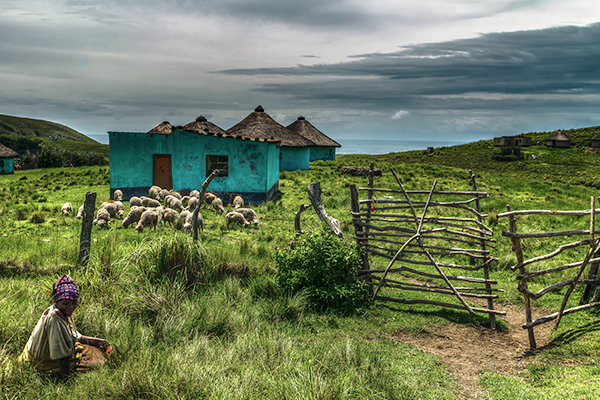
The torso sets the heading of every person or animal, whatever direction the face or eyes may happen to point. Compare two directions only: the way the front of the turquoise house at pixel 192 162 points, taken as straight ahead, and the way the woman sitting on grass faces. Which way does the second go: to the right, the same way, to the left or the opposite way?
to the left

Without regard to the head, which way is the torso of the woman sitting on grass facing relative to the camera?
to the viewer's right

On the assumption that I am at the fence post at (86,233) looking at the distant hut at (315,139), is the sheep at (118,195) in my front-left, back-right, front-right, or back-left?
front-left

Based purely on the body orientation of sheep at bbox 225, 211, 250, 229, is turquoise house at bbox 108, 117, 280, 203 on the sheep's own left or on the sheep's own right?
on the sheep's own left

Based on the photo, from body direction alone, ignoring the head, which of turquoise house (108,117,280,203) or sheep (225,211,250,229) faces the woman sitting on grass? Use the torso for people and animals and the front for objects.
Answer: the turquoise house

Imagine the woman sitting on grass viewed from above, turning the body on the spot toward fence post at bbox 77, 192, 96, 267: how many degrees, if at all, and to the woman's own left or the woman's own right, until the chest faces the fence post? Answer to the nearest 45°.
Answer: approximately 90° to the woman's own left

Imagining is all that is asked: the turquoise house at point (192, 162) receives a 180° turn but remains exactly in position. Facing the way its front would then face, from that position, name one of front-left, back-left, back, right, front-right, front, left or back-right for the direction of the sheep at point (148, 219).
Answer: back

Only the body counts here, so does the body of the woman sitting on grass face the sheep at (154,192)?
no

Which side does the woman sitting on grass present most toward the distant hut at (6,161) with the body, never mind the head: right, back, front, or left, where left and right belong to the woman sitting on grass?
left

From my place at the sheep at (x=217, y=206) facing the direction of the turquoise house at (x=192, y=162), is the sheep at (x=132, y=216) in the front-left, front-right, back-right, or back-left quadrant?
back-left

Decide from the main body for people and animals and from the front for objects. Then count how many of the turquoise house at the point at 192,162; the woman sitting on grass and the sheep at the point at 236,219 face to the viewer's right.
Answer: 2

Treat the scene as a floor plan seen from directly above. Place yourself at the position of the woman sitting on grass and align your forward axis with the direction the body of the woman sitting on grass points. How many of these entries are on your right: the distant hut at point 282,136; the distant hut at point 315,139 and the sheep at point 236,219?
0

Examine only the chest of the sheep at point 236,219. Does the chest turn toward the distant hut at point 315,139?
no

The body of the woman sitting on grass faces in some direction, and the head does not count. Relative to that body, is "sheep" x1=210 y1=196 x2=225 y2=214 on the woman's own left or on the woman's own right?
on the woman's own left
